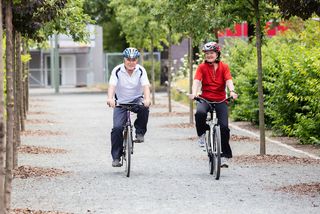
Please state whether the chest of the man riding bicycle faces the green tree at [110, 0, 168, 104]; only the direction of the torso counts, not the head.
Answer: no

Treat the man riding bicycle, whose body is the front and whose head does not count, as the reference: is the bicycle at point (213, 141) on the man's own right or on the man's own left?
on the man's own left

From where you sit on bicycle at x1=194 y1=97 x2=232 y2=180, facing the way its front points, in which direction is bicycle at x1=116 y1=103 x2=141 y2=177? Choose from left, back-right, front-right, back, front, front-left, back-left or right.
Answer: right

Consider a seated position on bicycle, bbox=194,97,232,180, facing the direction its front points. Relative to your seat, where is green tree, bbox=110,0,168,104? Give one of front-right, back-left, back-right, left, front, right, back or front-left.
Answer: back

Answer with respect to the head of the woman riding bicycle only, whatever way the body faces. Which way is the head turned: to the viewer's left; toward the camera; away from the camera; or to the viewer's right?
toward the camera

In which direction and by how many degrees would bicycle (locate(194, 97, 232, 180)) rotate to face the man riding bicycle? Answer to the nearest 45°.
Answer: approximately 90° to its right

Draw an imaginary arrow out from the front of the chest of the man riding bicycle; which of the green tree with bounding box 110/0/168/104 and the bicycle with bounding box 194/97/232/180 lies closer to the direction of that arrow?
the bicycle

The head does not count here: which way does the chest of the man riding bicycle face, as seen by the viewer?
toward the camera

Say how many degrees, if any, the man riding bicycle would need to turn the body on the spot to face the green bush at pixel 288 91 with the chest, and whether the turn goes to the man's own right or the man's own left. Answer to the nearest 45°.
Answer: approximately 135° to the man's own left

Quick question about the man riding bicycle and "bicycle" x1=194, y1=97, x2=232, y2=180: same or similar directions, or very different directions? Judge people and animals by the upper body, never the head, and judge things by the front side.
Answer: same or similar directions

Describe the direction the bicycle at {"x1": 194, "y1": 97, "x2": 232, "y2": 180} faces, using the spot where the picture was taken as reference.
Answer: facing the viewer

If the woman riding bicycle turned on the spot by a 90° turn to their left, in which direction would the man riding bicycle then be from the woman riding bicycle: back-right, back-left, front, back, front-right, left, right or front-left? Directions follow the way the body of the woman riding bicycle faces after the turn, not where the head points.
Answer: back

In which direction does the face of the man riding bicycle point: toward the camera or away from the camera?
toward the camera

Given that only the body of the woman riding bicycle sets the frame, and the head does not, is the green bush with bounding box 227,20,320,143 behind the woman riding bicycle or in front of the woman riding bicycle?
behind
